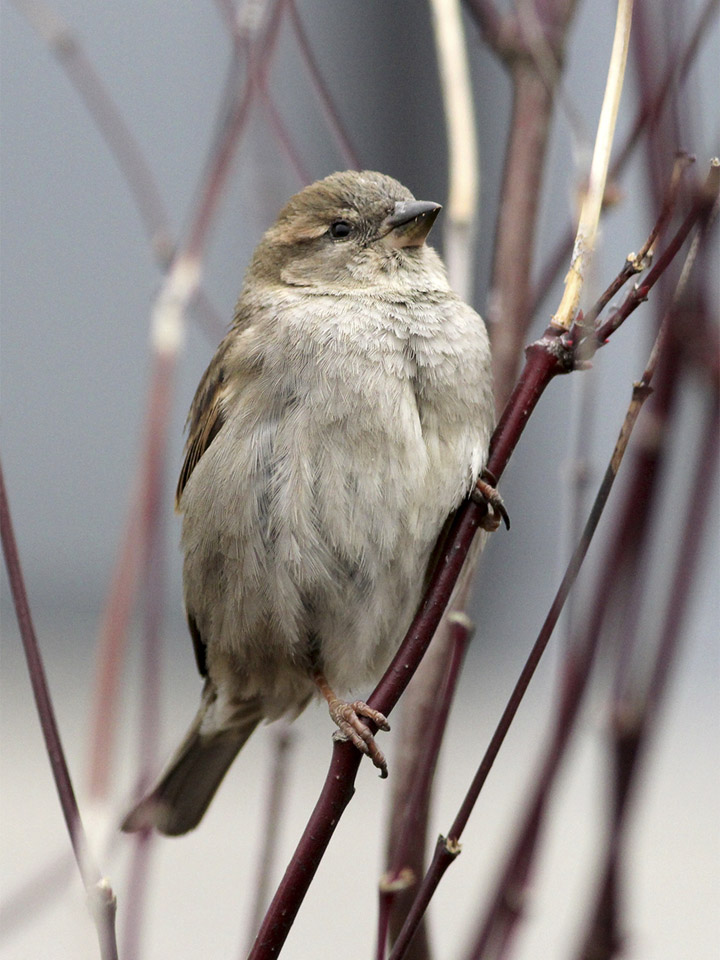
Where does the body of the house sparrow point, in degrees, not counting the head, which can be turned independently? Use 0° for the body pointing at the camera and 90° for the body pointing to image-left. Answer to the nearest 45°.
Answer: approximately 315°
